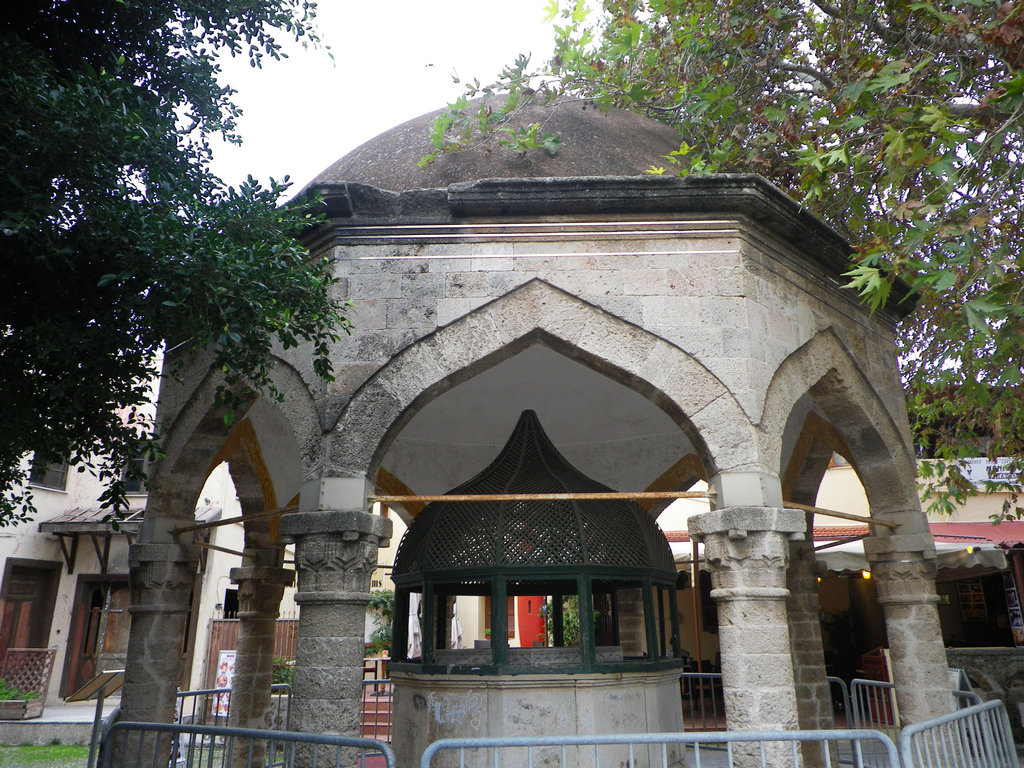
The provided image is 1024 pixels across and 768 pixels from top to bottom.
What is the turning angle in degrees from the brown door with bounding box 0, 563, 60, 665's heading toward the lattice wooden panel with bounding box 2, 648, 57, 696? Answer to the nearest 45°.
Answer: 0° — it already faces it

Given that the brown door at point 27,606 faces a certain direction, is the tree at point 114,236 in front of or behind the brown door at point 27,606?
in front

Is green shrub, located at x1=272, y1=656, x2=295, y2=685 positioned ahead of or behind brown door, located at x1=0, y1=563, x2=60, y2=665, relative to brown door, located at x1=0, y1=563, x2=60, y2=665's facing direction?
ahead

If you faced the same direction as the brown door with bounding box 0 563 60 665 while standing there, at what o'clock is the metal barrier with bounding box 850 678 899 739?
The metal barrier is roughly at 11 o'clock from the brown door.

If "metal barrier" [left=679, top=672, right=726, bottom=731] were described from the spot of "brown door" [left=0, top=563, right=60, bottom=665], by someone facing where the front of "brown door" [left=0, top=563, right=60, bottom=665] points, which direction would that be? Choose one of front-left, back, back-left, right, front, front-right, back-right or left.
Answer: front-left

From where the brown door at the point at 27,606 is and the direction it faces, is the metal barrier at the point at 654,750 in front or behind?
in front

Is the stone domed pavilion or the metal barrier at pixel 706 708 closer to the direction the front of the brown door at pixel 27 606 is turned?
the stone domed pavilion

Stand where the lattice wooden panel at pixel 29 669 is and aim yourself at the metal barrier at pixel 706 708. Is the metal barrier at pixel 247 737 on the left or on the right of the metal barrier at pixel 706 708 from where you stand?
right

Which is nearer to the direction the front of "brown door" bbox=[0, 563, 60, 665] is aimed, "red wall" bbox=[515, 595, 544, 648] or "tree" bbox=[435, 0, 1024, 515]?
the tree
